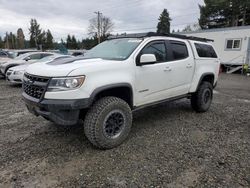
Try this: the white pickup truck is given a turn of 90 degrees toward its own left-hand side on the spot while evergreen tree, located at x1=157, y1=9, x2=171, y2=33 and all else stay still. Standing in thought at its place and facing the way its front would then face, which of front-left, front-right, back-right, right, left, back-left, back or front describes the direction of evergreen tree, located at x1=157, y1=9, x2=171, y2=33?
back-left

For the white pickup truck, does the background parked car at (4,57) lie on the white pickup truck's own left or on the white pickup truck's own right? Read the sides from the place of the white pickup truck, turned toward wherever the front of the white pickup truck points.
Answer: on the white pickup truck's own right

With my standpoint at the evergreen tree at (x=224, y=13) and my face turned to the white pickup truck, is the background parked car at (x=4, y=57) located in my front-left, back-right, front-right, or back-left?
front-right

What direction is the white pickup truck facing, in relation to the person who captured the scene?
facing the viewer and to the left of the viewer

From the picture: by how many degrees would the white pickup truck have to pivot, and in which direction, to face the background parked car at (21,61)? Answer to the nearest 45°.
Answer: approximately 90° to its right

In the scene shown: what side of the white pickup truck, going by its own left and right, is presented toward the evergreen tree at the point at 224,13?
back
